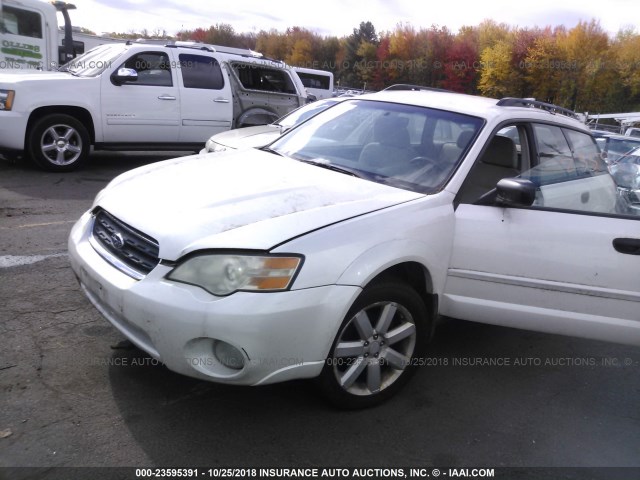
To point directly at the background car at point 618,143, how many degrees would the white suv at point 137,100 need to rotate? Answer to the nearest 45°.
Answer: approximately 135° to its left

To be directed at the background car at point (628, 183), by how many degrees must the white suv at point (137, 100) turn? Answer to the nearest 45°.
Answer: approximately 135° to its left

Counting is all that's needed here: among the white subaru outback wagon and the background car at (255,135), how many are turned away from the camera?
0

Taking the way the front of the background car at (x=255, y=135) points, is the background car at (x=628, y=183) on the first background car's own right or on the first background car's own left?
on the first background car's own left

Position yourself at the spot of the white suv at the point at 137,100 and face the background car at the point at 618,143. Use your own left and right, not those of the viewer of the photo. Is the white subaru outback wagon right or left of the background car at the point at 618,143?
right

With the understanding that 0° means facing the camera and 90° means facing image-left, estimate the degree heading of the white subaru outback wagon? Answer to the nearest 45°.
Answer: approximately 45°

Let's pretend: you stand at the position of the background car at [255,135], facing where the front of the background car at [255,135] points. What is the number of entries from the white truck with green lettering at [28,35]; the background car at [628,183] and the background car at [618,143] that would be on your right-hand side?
1

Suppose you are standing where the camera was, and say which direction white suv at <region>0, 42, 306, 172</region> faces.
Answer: facing to the left of the viewer

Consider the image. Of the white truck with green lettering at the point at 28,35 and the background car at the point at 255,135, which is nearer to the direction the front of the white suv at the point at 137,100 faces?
the white truck with green lettering

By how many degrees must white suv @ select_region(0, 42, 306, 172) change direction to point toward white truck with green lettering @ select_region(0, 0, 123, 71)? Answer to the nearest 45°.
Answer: approximately 45° to its right

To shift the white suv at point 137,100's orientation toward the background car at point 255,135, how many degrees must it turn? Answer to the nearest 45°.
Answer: approximately 135° to its left

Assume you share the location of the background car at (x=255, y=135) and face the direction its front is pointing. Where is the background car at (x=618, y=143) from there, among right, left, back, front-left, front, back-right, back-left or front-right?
back-left

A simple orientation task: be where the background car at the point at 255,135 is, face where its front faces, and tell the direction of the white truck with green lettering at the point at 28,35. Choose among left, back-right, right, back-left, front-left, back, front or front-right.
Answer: right

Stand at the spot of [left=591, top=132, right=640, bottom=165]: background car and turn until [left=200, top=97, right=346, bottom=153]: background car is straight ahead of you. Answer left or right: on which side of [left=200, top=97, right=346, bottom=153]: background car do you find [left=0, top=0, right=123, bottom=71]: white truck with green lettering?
right
